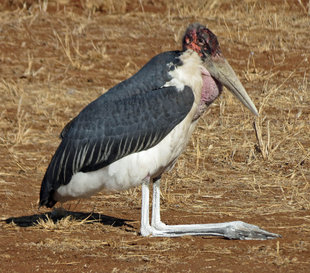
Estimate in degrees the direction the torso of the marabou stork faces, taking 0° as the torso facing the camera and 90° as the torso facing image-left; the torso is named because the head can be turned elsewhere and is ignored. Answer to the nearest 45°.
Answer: approximately 270°
